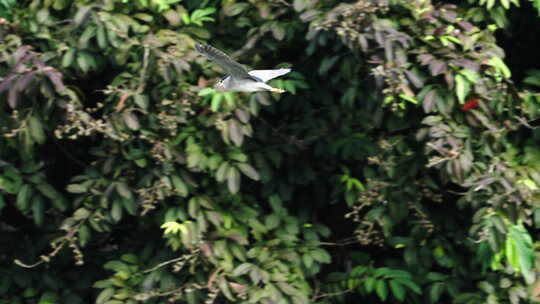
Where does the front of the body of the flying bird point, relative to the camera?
to the viewer's left
